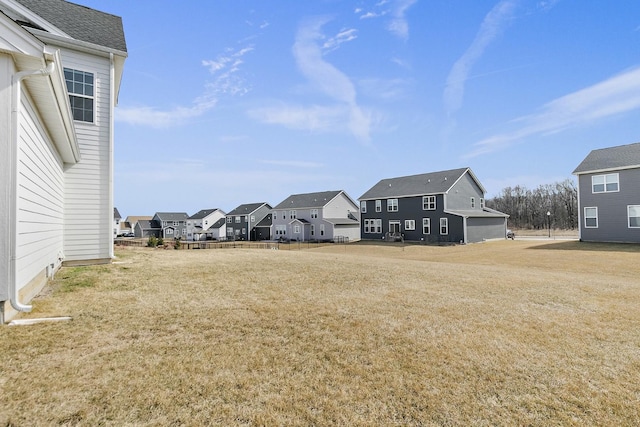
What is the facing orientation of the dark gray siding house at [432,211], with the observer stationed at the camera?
facing away from the viewer and to the right of the viewer

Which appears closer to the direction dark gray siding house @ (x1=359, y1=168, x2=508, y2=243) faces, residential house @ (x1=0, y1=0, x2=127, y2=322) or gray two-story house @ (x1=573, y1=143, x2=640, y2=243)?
the gray two-story house

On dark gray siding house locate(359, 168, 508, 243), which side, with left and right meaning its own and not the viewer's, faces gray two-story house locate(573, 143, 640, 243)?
right

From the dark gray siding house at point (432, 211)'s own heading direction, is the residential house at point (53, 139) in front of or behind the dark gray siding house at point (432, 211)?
behind
